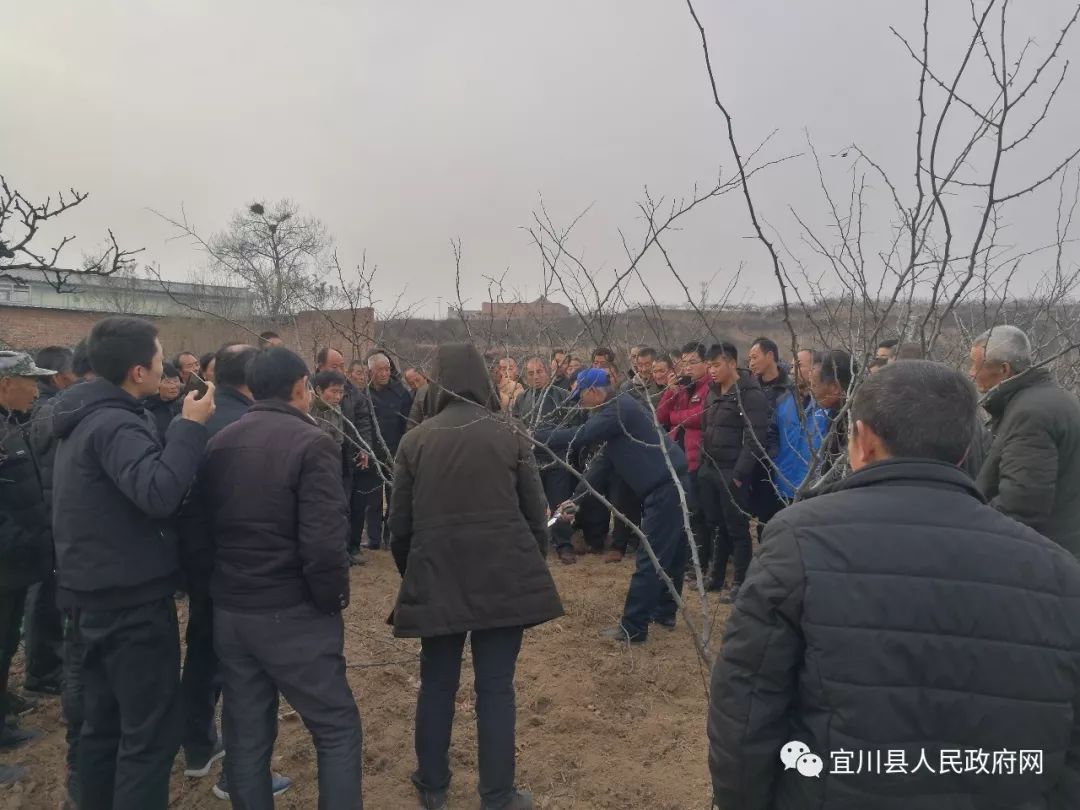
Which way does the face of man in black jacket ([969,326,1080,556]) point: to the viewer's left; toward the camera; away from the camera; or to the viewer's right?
to the viewer's left

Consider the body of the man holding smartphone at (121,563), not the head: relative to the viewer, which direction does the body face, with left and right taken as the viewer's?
facing away from the viewer and to the right of the viewer

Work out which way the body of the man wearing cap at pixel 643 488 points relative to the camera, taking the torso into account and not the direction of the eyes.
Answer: to the viewer's left

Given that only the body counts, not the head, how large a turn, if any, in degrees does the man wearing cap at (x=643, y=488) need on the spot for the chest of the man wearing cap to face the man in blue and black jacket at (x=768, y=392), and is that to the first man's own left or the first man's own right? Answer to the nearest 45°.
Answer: approximately 135° to the first man's own right

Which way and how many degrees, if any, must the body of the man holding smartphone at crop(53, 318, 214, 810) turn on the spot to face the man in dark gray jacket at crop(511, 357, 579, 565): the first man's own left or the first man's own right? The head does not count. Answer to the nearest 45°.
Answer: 0° — they already face them

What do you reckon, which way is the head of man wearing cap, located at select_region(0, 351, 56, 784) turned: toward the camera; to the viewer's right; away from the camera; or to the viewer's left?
to the viewer's right

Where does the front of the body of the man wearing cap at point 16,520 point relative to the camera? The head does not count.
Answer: to the viewer's right

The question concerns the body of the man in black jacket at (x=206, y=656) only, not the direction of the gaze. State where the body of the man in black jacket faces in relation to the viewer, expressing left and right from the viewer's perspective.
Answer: facing away from the viewer and to the right of the viewer

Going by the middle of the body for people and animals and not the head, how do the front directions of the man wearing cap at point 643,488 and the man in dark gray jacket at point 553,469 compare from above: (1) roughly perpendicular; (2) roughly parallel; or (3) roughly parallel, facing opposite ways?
roughly perpendicular

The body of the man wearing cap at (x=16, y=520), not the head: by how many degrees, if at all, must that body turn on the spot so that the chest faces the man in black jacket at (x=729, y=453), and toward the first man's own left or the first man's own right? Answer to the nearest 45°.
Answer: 0° — they already face them

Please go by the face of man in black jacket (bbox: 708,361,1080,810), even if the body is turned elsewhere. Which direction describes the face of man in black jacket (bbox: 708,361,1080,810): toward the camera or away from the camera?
away from the camera

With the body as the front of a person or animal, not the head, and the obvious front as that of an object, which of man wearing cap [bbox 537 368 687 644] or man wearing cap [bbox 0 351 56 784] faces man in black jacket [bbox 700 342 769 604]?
man wearing cap [bbox 0 351 56 784]
